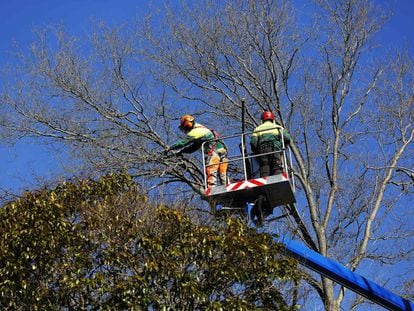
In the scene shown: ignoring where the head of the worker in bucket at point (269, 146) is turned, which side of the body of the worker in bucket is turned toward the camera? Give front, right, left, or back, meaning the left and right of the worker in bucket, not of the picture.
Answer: back

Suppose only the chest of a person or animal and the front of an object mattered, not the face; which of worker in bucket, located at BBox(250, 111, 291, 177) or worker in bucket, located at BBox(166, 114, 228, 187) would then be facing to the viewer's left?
worker in bucket, located at BBox(166, 114, 228, 187)

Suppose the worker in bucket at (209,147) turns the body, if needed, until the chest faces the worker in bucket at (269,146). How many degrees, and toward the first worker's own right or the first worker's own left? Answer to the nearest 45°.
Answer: approximately 180°

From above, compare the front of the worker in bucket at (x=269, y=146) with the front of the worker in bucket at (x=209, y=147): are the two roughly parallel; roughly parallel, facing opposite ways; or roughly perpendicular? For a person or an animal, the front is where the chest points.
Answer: roughly perpendicular

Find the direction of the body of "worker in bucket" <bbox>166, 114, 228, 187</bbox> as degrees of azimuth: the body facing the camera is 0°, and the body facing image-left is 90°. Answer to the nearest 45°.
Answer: approximately 90°

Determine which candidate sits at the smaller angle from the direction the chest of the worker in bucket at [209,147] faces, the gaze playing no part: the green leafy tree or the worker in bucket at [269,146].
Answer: the green leafy tree
